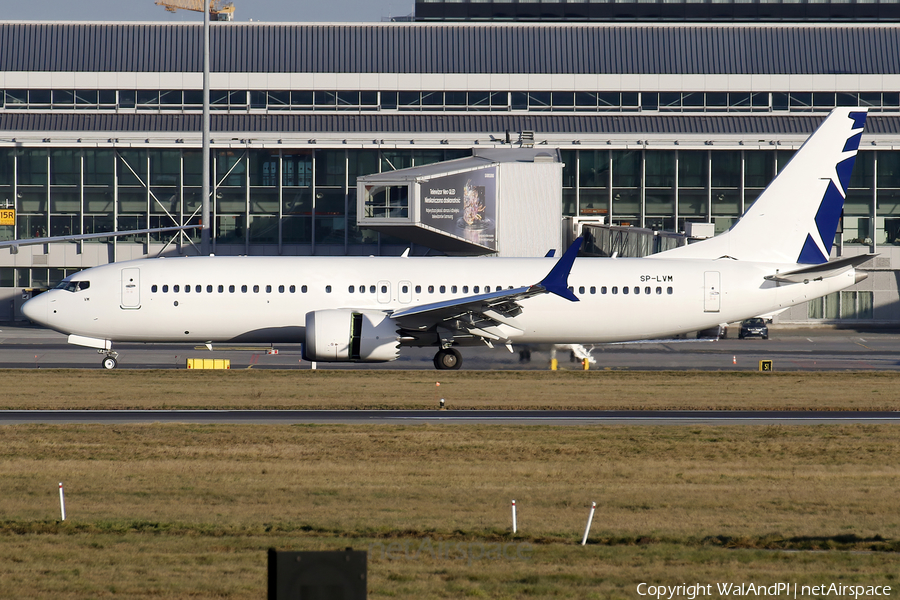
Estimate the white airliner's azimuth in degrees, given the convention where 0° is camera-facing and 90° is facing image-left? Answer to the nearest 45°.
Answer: approximately 90°
